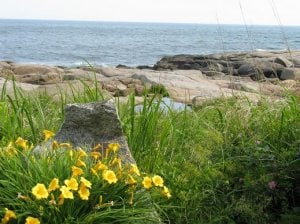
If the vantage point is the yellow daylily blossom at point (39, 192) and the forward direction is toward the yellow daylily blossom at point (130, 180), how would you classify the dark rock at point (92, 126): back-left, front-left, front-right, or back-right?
front-left

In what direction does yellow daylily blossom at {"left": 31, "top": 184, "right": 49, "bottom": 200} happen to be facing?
toward the camera

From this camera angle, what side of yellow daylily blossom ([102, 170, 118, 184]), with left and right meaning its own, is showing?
front

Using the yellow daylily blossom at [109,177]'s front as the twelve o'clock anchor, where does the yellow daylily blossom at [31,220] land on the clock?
the yellow daylily blossom at [31,220] is roughly at 2 o'clock from the yellow daylily blossom at [109,177].

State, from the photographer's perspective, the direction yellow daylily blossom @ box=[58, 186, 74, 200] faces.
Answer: facing the viewer and to the right of the viewer

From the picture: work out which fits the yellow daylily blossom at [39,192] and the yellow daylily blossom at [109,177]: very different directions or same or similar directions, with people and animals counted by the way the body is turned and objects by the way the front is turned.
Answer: same or similar directions
